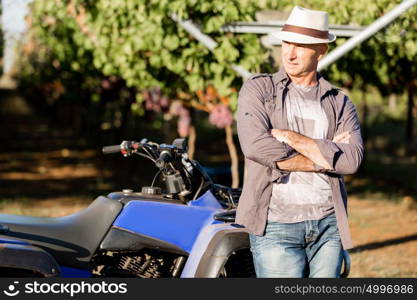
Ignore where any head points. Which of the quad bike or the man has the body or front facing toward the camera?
the man

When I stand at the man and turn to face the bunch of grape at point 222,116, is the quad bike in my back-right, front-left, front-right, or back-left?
front-left

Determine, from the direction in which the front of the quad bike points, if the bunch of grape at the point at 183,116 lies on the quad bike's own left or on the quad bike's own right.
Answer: on the quad bike's own left

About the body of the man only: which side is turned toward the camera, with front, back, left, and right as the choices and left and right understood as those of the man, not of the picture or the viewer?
front

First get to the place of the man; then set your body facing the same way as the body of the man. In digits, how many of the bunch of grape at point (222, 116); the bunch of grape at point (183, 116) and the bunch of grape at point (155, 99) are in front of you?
0

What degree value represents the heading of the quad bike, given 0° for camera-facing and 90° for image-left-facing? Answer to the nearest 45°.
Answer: approximately 270°

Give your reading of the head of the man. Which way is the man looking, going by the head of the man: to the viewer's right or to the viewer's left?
to the viewer's left

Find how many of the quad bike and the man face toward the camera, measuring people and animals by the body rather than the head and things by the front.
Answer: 1

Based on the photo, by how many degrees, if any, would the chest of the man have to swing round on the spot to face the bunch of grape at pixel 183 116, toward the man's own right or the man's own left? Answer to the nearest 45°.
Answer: approximately 180°

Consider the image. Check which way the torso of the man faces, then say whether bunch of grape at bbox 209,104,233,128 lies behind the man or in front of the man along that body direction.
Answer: behind

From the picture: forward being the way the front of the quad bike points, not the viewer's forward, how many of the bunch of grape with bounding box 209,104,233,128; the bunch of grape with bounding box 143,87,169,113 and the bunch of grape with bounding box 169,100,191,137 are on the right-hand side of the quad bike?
0

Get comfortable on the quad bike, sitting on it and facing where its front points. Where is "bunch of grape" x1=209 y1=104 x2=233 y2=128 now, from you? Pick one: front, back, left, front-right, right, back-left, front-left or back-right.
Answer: left

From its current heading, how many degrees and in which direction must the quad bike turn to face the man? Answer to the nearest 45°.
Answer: approximately 45° to its right

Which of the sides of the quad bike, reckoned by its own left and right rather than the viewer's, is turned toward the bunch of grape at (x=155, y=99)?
left

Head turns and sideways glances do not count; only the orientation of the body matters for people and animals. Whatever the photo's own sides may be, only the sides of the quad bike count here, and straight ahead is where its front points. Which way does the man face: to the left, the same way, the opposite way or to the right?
to the right

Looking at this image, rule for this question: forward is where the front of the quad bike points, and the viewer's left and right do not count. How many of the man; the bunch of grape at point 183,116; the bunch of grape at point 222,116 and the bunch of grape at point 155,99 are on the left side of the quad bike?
3
